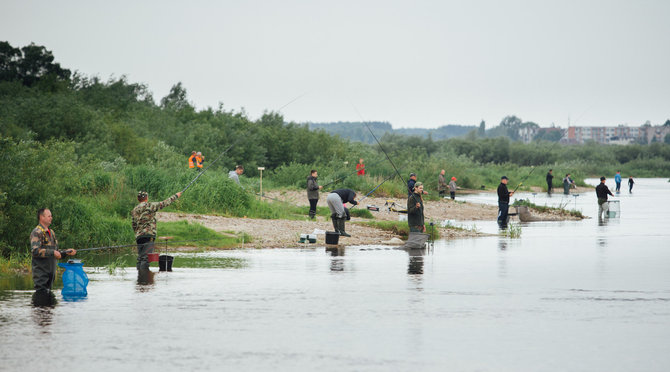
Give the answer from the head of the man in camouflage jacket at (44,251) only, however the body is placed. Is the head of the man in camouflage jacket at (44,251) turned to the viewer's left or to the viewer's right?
to the viewer's right

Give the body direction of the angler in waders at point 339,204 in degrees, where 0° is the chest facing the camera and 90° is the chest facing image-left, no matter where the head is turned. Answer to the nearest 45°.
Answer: approximately 270°

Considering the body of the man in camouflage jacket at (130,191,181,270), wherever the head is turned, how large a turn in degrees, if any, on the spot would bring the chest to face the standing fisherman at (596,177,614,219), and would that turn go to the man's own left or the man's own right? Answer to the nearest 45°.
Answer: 0° — they already face them

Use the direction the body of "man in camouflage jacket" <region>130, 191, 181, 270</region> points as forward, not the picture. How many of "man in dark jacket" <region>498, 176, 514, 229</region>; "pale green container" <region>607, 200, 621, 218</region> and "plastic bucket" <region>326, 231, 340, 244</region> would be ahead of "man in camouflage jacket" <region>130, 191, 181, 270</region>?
3

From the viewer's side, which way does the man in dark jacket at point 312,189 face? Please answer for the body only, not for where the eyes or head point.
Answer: to the viewer's right

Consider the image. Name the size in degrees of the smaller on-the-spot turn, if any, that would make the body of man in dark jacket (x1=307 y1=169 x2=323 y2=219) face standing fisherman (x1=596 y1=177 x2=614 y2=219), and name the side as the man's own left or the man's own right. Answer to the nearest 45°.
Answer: approximately 45° to the man's own left

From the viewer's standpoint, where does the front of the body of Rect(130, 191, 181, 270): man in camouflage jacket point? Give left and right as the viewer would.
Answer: facing away from the viewer and to the right of the viewer

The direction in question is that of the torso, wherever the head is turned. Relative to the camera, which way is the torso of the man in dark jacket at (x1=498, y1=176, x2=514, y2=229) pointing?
to the viewer's right
